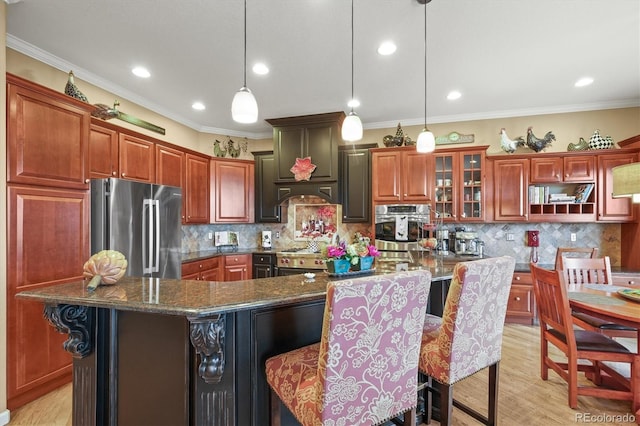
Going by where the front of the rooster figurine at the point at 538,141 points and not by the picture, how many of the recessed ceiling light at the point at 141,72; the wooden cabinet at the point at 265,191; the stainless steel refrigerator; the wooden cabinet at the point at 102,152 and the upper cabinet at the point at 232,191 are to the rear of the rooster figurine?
0

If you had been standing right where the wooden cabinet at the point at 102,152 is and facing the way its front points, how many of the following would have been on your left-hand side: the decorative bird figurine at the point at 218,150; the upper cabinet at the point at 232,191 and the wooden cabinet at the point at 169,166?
3

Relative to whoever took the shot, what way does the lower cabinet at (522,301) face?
facing the viewer

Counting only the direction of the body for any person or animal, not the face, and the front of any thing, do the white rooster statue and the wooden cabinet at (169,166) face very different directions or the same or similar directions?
very different directions

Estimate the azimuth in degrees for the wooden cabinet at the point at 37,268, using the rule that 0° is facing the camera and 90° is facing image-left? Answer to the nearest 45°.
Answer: approximately 315°

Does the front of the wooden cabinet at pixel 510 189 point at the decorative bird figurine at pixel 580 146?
no

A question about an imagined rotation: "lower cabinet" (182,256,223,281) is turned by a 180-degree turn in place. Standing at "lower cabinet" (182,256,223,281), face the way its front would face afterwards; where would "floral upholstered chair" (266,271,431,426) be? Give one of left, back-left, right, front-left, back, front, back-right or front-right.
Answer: back-left

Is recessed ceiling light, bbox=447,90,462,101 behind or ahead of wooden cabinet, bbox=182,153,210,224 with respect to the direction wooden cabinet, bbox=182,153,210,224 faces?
ahead

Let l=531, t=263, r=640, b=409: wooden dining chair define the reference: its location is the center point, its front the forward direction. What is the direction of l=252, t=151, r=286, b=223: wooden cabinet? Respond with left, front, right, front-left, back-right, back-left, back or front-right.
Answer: back-left

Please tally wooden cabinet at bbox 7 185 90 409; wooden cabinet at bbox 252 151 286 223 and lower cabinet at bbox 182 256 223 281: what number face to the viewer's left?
0

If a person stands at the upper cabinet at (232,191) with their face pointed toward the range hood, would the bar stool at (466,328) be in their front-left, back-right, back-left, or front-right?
front-right

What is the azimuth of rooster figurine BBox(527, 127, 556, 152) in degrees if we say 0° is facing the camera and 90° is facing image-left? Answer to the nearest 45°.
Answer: approximately 90°

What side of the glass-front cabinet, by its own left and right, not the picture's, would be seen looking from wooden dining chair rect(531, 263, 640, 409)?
front

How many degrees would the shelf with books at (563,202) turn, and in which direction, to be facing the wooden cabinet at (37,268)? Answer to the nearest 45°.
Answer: approximately 45° to its right

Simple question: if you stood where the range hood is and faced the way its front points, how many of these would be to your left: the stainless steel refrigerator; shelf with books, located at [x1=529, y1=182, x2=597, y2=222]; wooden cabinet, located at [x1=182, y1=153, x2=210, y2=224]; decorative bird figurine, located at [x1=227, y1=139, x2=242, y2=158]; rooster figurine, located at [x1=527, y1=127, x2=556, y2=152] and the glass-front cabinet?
3

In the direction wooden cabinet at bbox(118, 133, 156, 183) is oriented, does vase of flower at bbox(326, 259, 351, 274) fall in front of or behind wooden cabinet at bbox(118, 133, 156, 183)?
in front

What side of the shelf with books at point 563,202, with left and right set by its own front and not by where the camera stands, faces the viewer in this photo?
front

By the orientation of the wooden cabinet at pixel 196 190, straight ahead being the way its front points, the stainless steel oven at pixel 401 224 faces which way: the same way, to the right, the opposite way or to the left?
to the right
